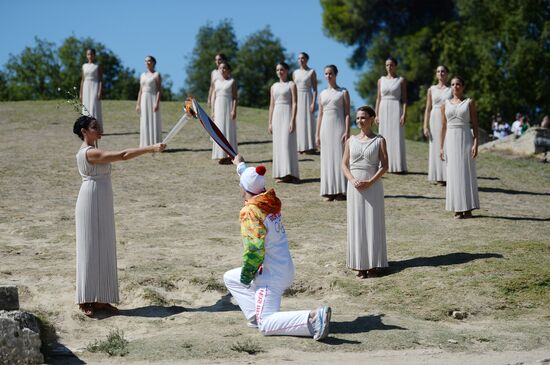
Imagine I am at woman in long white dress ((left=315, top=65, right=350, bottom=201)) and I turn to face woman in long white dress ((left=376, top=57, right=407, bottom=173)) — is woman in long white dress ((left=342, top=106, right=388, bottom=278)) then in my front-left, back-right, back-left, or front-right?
back-right

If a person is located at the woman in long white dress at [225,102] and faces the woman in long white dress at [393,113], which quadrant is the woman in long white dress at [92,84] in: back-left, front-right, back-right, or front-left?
back-left

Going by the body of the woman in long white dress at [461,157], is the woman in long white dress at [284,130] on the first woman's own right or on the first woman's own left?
on the first woman's own right

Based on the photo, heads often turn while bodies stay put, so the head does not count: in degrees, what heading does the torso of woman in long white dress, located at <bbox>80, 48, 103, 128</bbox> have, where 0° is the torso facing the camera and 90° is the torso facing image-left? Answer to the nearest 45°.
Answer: approximately 0°

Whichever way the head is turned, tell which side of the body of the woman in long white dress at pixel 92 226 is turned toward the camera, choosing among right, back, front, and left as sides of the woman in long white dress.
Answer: right

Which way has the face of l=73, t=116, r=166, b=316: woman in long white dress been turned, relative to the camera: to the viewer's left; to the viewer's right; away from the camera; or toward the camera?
to the viewer's right

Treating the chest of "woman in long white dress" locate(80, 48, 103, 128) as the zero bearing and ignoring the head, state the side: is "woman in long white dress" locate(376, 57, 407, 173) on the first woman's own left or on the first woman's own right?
on the first woman's own left

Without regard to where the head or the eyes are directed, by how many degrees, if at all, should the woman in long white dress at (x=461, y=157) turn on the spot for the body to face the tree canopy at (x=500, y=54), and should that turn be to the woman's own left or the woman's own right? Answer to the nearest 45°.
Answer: approximately 180°

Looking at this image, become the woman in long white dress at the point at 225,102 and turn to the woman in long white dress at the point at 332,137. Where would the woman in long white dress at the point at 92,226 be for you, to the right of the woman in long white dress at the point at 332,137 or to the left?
right

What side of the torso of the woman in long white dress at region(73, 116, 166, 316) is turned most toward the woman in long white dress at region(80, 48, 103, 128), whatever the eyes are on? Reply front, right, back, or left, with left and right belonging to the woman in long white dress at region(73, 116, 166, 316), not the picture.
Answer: left
